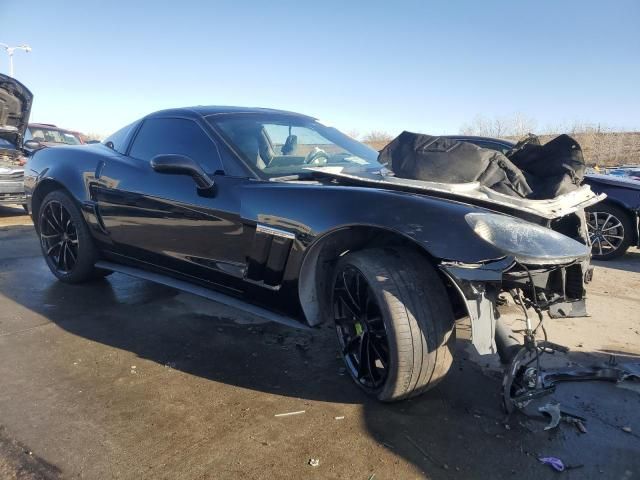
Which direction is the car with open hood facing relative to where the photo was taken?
toward the camera

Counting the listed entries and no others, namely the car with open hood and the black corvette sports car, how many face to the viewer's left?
0

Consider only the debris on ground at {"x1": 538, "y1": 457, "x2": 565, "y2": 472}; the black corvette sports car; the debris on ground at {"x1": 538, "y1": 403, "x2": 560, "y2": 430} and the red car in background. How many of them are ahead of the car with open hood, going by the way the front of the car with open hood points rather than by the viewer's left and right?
3

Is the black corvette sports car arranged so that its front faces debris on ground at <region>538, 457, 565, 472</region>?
yes

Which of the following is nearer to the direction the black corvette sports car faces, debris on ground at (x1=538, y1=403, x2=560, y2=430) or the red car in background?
the debris on ground

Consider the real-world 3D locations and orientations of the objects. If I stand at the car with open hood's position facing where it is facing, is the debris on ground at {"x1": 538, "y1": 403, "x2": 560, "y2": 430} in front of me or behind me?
in front

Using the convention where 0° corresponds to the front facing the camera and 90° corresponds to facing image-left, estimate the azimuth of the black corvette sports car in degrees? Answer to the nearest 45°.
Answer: approximately 315°

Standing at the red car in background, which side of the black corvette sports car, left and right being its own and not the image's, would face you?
back

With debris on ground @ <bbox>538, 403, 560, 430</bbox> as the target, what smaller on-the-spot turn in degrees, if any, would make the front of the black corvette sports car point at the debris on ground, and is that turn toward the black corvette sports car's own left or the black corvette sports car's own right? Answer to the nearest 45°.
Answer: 0° — it already faces it

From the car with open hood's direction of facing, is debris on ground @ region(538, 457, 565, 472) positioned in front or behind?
in front

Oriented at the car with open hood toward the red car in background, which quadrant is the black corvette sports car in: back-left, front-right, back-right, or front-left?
back-right

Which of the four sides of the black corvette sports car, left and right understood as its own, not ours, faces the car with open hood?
back
